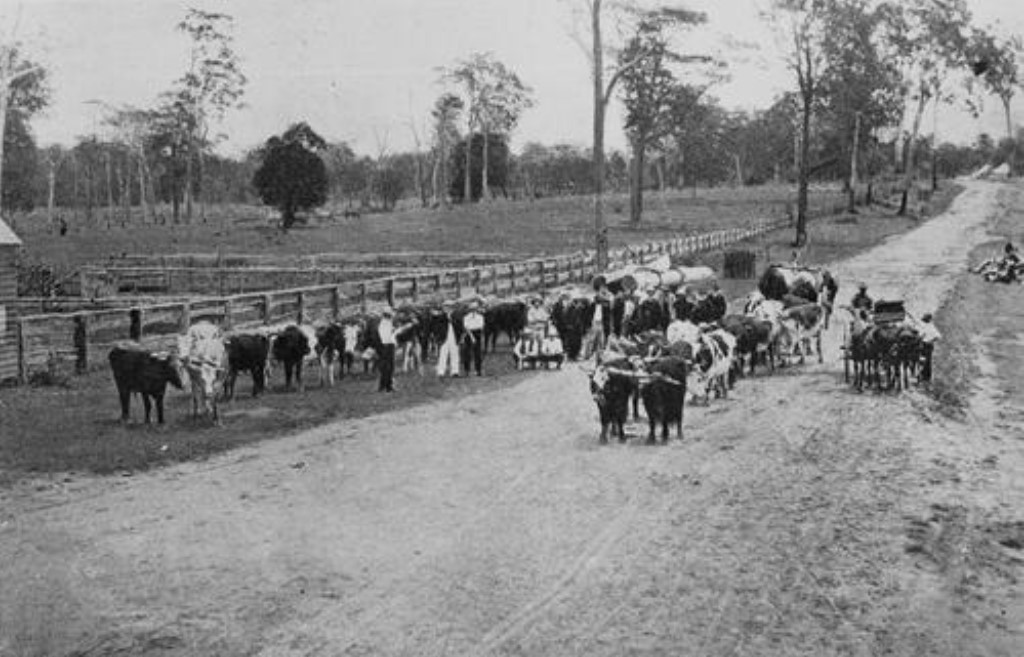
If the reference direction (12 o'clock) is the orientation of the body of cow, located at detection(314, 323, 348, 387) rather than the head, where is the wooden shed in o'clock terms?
The wooden shed is roughly at 3 o'clock from the cow.

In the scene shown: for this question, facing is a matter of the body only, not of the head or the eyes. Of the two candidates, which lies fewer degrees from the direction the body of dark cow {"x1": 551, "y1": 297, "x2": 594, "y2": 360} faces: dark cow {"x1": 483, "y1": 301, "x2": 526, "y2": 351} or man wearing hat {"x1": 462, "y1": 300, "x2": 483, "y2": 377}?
the man wearing hat

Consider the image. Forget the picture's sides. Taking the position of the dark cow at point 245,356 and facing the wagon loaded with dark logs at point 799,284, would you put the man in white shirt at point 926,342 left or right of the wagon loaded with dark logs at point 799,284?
right

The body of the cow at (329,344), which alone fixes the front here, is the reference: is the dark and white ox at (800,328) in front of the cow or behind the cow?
behind

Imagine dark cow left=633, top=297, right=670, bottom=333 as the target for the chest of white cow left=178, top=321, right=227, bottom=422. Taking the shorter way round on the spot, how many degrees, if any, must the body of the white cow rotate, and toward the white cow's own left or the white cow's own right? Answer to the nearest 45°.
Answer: approximately 135° to the white cow's own left
